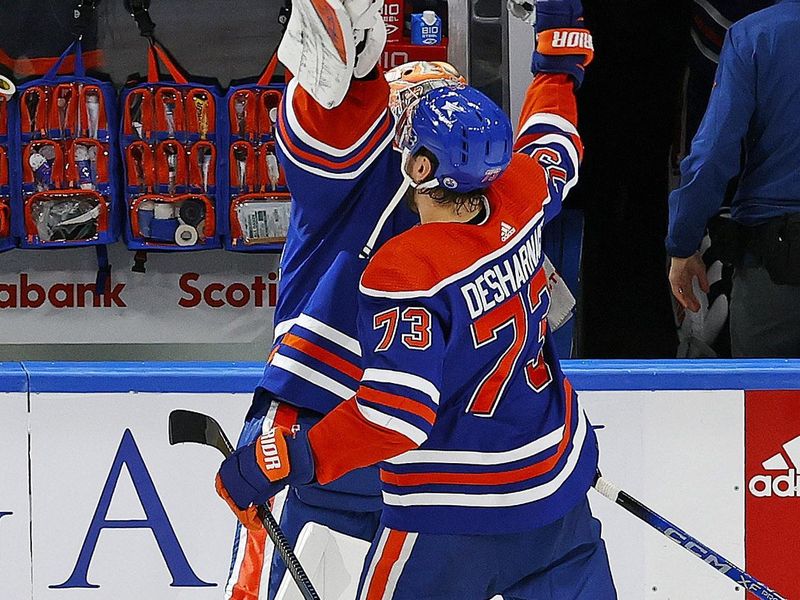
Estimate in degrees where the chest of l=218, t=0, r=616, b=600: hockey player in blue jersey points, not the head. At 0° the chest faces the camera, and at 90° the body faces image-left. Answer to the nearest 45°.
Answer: approximately 135°

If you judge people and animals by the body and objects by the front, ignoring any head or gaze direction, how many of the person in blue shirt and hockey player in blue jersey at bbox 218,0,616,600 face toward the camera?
0

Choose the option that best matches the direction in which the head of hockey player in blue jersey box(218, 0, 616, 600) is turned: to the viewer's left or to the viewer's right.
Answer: to the viewer's left

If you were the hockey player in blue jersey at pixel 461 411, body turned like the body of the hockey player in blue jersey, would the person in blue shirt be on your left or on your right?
on your right
